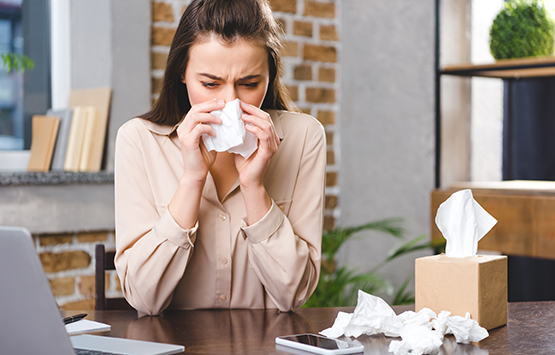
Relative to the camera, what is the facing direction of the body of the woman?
toward the camera

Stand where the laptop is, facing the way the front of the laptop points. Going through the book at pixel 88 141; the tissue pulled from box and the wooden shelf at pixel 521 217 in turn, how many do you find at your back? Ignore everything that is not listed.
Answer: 0

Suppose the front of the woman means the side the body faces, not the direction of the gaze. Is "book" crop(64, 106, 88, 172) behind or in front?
behind

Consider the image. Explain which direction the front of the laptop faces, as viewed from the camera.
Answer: facing away from the viewer and to the right of the viewer

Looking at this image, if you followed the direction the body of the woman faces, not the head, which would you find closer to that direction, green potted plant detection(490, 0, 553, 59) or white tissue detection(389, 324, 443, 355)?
the white tissue

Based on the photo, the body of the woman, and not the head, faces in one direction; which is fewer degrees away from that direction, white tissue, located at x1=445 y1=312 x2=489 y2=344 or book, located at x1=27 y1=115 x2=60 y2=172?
the white tissue

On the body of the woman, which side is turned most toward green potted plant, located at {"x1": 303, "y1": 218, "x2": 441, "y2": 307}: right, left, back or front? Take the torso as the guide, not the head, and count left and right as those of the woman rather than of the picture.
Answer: back

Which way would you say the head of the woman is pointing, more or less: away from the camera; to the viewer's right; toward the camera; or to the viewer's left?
toward the camera

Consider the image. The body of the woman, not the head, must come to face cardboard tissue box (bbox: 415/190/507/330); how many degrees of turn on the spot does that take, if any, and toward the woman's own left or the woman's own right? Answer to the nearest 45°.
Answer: approximately 45° to the woman's own left

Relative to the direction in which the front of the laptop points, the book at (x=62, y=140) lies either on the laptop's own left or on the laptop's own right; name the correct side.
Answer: on the laptop's own left

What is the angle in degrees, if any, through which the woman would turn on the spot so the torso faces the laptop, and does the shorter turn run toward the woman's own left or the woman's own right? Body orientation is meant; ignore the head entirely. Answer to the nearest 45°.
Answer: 0° — they already face it

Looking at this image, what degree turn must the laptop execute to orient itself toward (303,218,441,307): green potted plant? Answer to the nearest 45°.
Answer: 0° — it already faces it

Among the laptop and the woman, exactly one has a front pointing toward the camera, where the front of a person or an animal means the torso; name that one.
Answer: the woman

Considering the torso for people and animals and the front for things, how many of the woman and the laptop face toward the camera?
1
